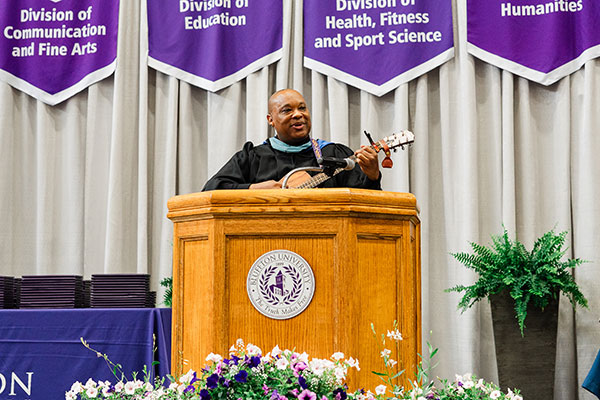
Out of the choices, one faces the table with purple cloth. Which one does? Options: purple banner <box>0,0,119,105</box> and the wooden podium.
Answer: the purple banner

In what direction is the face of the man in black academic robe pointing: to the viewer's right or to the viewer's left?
to the viewer's right

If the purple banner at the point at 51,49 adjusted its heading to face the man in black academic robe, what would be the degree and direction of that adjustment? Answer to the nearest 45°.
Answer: approximately 45° to its left

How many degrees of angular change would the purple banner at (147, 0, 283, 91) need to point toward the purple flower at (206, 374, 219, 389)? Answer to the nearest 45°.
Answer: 0° — it already faces it

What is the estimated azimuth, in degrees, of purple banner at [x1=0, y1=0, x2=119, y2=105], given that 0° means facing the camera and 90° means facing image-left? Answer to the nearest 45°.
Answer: approximately 0°

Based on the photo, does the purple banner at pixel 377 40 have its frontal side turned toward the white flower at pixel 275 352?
yes
